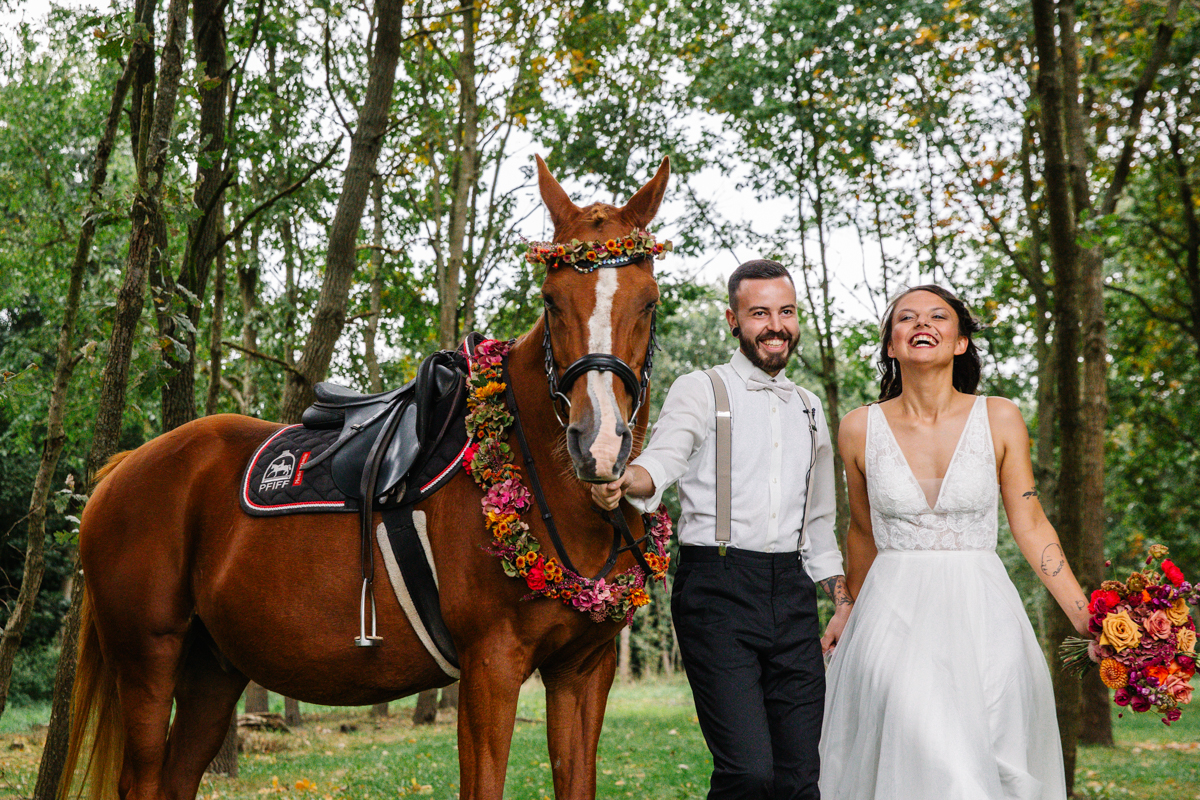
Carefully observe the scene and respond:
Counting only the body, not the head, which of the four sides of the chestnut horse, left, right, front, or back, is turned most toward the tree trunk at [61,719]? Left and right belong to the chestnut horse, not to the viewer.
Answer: back

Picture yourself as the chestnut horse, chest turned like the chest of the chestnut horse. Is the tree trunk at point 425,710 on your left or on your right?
on your left

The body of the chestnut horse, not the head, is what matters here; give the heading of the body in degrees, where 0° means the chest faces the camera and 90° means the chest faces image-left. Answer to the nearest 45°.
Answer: approximately 315°

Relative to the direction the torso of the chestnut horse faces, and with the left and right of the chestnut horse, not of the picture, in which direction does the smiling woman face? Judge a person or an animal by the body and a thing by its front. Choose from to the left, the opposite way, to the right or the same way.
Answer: to the right

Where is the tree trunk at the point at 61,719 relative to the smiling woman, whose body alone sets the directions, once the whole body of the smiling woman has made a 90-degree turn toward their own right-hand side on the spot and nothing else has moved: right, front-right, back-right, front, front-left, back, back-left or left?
front

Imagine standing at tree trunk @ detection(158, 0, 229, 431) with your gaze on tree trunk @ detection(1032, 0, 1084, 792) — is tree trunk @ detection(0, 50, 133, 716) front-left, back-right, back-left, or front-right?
back-right

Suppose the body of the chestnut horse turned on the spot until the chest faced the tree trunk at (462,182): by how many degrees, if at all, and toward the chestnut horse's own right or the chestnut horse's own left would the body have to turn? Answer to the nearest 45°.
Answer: approximately 135° to the chestnut horse's own left

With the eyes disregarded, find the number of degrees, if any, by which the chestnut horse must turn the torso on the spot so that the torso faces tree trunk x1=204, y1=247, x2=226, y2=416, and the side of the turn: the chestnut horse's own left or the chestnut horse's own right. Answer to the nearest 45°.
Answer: approximately 135° to the chestnut horse's own left

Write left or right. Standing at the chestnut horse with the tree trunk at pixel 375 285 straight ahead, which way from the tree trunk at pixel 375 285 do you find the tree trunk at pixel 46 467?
left

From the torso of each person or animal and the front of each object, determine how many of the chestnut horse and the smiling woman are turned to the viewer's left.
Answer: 0

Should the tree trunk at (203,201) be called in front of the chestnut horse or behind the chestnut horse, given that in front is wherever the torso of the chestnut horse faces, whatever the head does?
behind

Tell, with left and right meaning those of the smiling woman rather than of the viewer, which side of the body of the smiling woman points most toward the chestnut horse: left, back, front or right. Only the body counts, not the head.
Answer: right

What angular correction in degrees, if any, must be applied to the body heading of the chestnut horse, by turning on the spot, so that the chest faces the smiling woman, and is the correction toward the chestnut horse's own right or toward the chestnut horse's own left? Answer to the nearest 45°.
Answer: approximately 45° to the chestnut horse's own left

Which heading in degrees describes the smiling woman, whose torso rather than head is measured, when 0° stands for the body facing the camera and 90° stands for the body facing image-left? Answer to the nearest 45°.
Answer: approximately 0°
